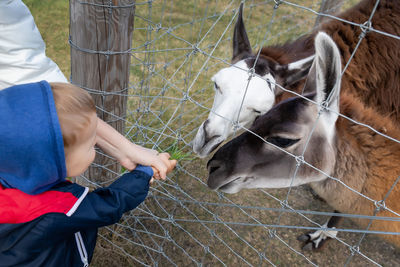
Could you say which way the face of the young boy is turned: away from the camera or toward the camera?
away from the camera

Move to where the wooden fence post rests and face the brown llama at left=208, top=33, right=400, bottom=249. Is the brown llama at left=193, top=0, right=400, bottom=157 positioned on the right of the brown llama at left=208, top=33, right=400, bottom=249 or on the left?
left

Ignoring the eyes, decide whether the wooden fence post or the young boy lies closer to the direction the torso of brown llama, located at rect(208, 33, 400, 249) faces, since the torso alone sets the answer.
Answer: the wooden fence post

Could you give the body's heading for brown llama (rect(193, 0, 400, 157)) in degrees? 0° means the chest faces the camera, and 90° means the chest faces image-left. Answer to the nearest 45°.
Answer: approximately 45°

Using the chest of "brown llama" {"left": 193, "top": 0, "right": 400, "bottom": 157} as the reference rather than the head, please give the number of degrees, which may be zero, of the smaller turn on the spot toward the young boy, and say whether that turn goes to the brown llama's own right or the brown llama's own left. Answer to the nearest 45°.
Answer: approximately 45° to the brown llama's own left

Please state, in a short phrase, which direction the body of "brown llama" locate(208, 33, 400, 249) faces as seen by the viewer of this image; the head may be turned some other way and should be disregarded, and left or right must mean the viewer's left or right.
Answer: facing to the left of the viewer

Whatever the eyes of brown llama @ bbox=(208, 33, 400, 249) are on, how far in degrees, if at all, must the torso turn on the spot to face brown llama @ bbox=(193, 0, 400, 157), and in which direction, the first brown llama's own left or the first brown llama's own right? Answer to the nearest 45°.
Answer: approximately 90° to the first brown llama's own right

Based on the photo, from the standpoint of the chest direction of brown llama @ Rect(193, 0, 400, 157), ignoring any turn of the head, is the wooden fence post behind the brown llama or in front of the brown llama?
in front

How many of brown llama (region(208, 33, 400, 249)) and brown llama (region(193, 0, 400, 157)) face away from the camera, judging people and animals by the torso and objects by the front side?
0

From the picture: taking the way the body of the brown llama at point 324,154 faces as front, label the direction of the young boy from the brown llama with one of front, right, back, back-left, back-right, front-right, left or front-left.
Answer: front-left

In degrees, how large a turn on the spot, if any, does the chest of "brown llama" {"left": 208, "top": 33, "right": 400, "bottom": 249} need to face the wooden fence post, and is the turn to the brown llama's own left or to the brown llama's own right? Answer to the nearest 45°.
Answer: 0° — it already faces it
